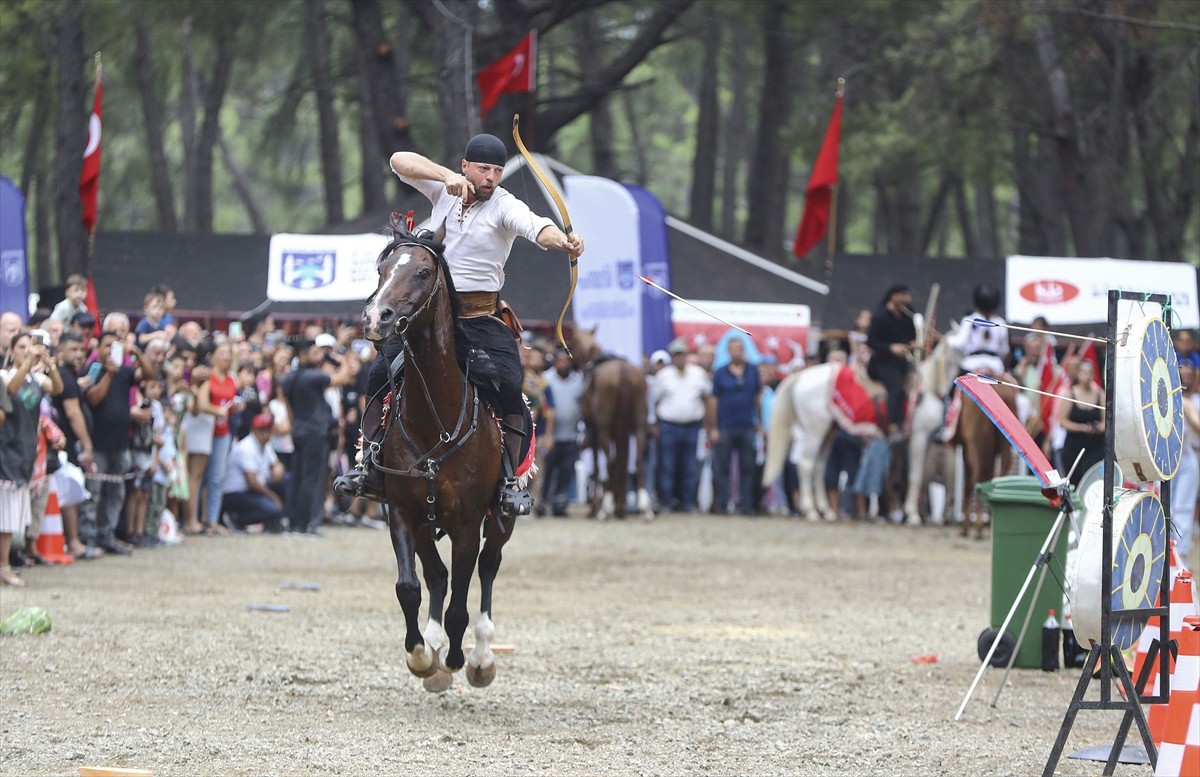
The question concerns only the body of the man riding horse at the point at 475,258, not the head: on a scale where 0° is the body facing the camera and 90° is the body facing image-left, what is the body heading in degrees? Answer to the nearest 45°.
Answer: approximately 0°

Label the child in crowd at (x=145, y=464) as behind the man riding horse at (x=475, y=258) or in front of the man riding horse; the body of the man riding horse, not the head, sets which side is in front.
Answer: behind

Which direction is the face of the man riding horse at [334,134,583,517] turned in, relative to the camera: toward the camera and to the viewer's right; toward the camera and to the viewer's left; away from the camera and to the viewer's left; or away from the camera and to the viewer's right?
toward the camera and to the viewer's right

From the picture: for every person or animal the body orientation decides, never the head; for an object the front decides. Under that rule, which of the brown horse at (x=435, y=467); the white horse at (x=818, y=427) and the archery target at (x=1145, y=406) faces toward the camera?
the brown horse

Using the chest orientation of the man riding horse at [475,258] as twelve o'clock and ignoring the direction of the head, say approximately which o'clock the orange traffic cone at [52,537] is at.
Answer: The orange traffic cone is roughly at 5 o'clock from the man riding horse.

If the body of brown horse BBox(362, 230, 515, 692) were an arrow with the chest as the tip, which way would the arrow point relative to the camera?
toward the camera

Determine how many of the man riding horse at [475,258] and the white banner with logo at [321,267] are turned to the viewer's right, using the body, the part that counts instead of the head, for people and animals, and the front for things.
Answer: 0

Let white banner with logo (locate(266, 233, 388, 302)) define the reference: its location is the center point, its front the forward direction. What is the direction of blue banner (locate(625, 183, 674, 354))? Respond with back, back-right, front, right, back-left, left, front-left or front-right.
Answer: left

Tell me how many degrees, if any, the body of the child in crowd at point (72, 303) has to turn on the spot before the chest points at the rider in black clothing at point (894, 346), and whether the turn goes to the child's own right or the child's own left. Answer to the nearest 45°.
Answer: approximately 45° to the child's own left

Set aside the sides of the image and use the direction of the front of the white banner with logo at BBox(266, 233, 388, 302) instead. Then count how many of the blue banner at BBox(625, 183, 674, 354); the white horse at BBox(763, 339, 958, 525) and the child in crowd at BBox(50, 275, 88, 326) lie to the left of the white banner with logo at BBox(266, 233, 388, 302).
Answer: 2

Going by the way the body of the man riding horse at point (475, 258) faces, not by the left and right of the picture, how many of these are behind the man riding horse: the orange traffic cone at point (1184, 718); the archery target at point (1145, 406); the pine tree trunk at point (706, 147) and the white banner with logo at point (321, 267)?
2

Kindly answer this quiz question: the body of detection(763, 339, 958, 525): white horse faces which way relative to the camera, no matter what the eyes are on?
to the viewer's right

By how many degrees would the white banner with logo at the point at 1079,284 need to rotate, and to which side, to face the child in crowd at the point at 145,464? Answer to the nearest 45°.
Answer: approximately 45° to its right

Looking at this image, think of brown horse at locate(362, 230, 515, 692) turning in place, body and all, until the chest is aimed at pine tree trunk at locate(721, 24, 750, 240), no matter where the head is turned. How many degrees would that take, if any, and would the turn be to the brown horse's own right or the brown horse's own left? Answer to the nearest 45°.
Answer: approximately 180°

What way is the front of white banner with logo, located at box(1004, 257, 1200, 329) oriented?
toward the camera
